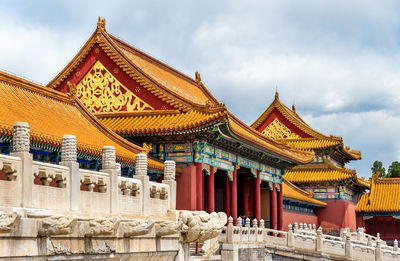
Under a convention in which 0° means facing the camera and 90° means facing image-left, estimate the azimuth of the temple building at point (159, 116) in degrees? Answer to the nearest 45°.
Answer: approximately 315°

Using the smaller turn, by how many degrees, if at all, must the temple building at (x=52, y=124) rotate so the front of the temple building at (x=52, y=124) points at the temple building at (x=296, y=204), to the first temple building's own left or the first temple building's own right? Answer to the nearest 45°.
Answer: approximately 90° to the first temple building's own left

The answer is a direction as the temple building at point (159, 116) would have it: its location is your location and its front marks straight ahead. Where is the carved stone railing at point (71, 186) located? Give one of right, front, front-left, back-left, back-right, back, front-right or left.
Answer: front-right

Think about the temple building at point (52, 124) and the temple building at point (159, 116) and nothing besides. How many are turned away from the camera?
0
